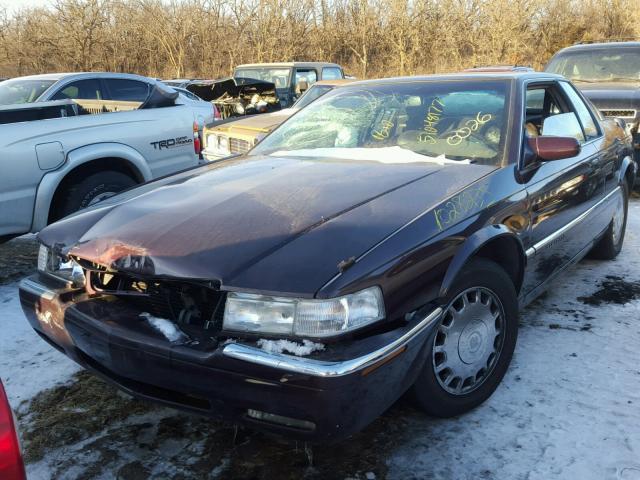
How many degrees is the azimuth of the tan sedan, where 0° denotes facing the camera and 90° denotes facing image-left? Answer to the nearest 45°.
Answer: approximately 45°

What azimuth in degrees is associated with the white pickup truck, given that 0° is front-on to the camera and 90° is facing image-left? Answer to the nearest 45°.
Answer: approximately 90°

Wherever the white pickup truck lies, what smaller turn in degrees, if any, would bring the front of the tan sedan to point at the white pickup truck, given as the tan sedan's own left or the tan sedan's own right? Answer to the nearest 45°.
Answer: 0° — it already faces it

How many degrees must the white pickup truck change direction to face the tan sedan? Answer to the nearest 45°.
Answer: approximately 135° to its right
